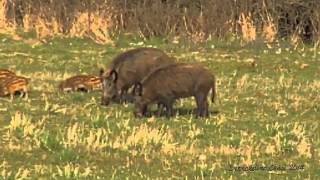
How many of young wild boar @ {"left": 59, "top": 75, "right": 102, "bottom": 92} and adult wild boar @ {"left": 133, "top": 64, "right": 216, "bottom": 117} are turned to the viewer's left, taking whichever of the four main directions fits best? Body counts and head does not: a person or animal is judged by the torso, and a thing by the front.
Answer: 2

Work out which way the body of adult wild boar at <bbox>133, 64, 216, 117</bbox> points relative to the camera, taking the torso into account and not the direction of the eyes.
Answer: to the viewer's left

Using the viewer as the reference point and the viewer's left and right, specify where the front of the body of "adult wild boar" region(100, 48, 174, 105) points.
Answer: facing the viewer and to the left of the viewer

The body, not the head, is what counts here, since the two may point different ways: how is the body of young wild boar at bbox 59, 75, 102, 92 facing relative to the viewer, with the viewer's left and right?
facing to the left of the viewer

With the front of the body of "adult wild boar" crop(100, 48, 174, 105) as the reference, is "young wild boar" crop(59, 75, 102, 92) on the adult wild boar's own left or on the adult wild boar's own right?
on the adult wild boar's own right

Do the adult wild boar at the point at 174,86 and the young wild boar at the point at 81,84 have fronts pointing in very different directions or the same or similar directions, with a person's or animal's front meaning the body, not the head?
same or similar directions

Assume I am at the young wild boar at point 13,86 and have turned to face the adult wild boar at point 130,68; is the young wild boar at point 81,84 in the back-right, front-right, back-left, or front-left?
front-left
